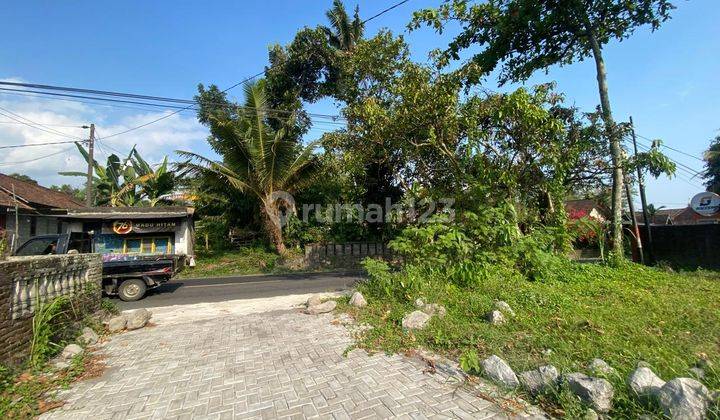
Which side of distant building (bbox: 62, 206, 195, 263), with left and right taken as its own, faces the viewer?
front

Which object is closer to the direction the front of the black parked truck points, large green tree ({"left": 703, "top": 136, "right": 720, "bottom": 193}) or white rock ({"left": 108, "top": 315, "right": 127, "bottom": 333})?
the white rock

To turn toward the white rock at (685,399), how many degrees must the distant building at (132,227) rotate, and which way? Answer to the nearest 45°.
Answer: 0° — it already faces it

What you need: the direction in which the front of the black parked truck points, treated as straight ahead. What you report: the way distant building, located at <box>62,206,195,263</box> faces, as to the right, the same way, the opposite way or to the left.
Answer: to the left

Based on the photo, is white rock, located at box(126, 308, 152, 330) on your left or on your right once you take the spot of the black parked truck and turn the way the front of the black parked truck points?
on your left

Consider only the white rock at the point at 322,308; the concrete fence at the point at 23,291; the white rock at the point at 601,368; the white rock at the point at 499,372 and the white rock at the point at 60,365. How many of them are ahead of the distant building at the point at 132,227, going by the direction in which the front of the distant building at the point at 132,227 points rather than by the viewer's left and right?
5

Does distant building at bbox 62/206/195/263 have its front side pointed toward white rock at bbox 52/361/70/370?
yes

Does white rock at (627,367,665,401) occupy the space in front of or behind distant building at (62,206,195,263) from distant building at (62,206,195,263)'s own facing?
in front

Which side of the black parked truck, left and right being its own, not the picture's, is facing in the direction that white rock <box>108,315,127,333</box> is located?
left

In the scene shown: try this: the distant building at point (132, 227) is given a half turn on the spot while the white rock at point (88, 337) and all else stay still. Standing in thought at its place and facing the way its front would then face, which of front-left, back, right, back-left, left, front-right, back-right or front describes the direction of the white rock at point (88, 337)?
back

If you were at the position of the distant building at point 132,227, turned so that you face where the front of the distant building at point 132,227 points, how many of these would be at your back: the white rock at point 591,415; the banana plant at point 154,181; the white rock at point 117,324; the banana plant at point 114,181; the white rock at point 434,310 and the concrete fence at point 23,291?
2

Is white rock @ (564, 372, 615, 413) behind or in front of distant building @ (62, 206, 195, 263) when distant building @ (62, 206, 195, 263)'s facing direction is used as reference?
in front

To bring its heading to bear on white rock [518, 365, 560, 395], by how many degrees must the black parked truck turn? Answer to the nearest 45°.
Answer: approximately 90° to its left

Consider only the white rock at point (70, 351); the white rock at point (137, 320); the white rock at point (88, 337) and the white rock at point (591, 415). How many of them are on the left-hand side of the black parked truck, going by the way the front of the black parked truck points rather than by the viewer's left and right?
4

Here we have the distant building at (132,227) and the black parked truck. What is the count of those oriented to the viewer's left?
1

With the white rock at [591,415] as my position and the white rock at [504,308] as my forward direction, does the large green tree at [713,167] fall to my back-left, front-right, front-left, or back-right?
front-right

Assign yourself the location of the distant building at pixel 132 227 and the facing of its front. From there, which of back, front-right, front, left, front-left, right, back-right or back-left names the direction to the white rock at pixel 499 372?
front

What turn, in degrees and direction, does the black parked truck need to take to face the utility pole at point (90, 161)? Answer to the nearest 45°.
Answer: approximately 90° to its right

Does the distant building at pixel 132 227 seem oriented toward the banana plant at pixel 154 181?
no

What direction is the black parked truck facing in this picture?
to the viewer's left
